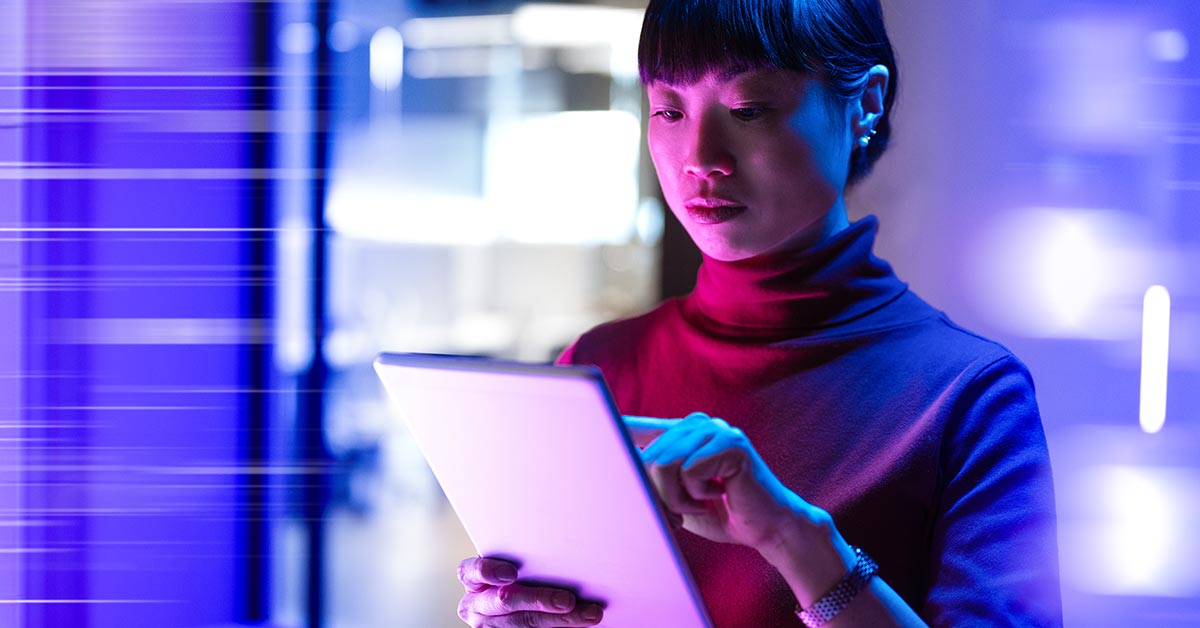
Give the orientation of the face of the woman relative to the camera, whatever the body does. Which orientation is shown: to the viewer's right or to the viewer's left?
to the viewer's left

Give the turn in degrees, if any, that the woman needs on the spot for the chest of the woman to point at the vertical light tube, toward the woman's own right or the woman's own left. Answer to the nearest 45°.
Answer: approximately 180°
